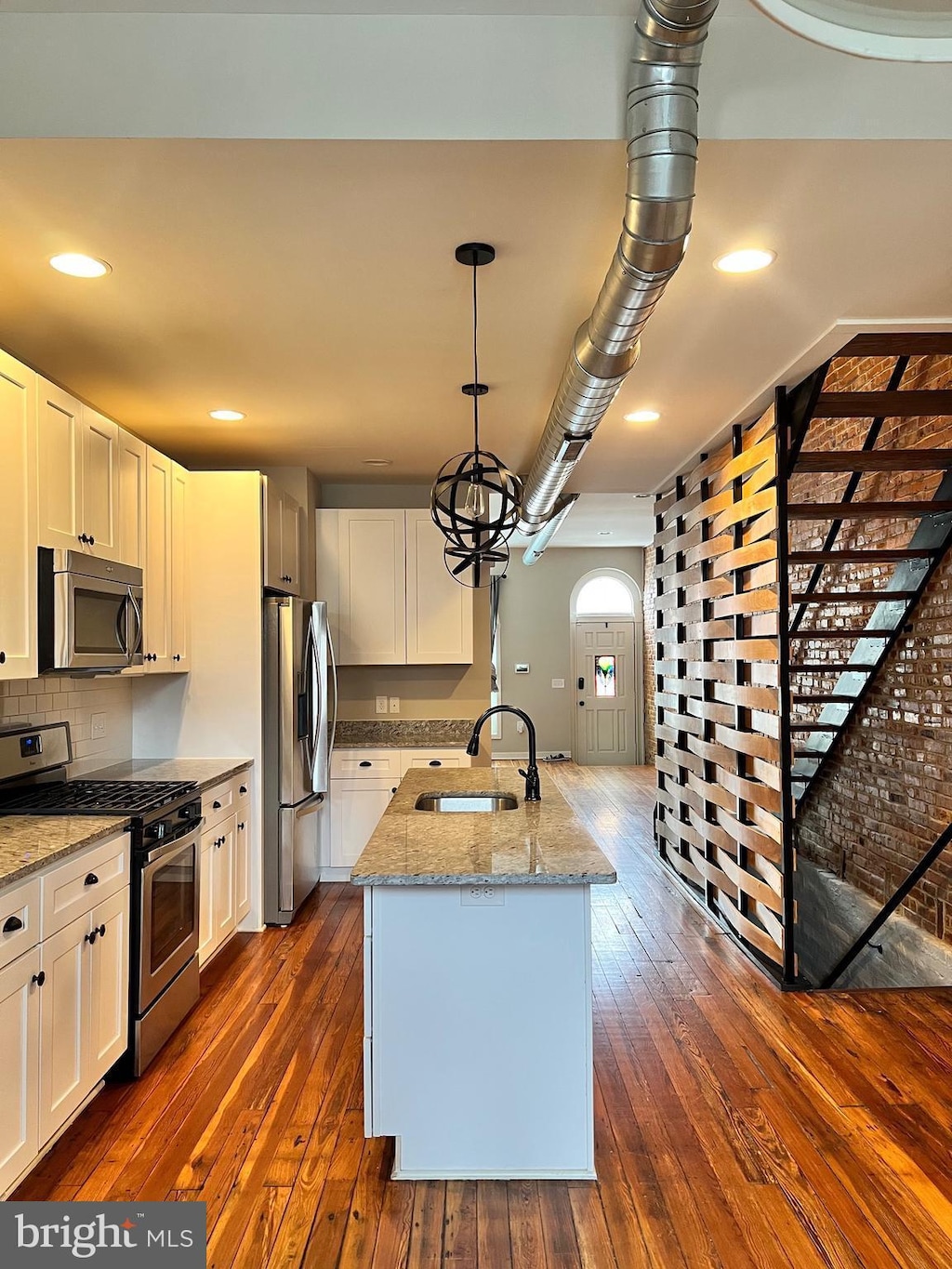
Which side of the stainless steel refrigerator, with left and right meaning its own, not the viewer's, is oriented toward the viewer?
right

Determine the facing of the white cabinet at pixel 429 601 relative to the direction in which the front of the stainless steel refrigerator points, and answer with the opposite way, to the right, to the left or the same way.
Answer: to the right

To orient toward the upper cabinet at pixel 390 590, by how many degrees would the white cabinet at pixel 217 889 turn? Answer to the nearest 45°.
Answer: approximately 90° to its left

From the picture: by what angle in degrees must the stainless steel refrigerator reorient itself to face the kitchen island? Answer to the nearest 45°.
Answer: approximately 90° to its right

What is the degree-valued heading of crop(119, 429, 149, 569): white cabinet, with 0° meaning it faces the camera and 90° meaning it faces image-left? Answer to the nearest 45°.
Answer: approximately 315°

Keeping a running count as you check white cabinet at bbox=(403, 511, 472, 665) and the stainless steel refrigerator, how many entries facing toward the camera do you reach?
1

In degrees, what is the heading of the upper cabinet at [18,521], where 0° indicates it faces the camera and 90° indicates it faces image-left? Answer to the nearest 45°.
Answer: approximately 315°

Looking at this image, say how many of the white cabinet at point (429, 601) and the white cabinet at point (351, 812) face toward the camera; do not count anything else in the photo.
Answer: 2

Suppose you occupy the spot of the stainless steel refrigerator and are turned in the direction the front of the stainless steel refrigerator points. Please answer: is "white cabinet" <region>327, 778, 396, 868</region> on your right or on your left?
on your left

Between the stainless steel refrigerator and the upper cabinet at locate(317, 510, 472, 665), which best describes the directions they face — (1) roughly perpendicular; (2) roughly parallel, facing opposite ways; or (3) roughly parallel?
roughly perpendicular

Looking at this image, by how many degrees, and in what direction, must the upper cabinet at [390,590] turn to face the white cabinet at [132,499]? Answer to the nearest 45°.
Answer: approximately 45° to its right

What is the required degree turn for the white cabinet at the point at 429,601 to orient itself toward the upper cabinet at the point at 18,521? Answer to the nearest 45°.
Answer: approximately 45° to its right

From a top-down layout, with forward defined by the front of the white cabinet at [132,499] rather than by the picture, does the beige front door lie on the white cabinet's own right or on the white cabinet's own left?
on the white cabinet's own left

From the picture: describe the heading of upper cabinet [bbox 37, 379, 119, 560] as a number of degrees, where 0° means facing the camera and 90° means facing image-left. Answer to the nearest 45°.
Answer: approximately 315°

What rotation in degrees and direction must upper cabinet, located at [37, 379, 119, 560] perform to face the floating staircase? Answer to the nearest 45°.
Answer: approximately 45° to its left
